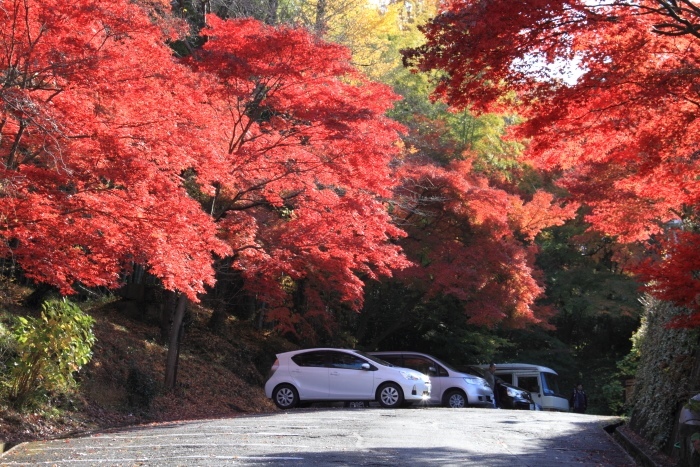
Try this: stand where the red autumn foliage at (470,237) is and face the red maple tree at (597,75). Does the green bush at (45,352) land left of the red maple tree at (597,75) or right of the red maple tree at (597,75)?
right

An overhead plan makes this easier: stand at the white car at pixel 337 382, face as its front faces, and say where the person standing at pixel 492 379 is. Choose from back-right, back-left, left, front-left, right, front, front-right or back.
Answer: front-left

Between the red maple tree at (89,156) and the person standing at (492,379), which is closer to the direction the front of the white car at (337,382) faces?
the person standing

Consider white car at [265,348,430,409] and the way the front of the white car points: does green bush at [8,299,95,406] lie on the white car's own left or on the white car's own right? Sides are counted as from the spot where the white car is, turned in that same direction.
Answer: on the white car's own right

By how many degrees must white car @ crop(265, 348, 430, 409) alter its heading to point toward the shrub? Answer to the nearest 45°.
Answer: approximately 135° to its right

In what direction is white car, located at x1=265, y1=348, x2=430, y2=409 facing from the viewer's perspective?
to the viewer's right

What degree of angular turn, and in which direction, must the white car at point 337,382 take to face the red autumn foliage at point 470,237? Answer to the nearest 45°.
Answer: approximately 45° to its left
